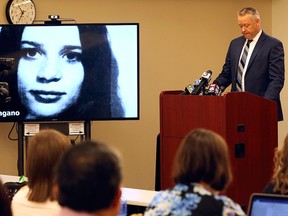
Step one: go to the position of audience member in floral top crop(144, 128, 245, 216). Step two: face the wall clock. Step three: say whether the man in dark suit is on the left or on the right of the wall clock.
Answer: right

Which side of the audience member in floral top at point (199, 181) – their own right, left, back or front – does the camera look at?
back

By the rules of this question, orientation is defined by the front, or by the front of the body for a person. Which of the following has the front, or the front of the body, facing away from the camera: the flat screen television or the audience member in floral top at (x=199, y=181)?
the audience member in floral top

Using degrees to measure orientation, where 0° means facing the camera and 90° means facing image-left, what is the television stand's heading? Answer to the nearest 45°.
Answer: approximately 0°

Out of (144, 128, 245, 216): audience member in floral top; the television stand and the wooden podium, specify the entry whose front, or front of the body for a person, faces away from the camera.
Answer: the audience member in floral top

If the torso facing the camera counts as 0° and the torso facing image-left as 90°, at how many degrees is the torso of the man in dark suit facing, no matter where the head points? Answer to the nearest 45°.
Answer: approximately 45°

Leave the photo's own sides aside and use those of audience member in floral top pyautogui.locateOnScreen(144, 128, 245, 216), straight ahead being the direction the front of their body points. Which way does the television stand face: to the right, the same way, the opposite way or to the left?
the opposite way

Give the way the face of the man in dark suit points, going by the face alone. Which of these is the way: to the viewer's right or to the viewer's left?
to the viewer's left
